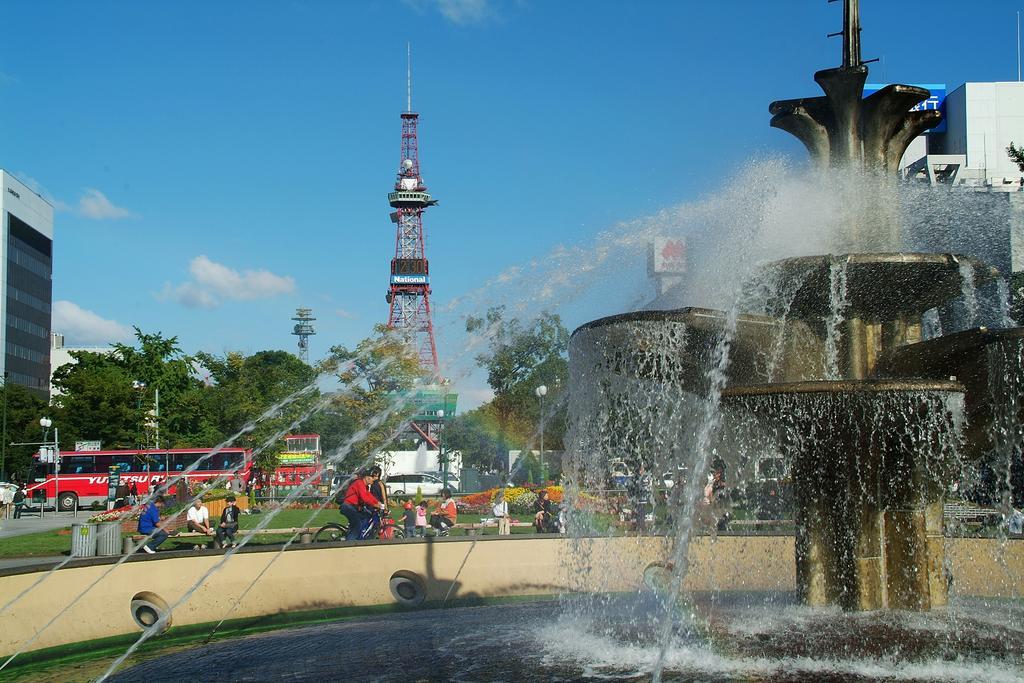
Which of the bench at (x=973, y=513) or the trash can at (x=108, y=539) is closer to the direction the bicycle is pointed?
the bench

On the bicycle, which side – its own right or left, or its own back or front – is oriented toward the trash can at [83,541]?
back

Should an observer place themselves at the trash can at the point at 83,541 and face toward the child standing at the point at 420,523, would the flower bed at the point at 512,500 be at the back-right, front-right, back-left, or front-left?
front-left

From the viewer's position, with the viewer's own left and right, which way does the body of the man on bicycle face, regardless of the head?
facing to the right of the viewer

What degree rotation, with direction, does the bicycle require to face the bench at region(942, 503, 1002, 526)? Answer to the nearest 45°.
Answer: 0° — it already faces it

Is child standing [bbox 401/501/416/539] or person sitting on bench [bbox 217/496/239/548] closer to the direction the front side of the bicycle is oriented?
the child standing

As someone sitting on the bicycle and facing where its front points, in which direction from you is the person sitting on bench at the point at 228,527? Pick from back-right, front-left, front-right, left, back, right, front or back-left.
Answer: back

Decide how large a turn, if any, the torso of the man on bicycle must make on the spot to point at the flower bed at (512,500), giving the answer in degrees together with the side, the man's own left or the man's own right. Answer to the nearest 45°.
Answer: approximately 90° to the man's own left

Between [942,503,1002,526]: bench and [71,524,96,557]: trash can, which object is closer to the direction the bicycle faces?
the bench

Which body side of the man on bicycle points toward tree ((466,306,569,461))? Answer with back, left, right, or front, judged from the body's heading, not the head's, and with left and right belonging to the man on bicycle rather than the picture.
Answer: left

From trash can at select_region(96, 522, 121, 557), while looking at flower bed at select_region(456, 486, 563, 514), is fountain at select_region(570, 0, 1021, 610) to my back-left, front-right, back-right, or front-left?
back-right

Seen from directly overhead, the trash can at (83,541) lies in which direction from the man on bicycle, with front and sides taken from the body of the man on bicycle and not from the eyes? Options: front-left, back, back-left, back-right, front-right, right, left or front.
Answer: back

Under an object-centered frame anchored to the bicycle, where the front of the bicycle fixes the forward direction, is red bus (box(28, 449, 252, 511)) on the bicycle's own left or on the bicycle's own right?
on the bicycle's own left

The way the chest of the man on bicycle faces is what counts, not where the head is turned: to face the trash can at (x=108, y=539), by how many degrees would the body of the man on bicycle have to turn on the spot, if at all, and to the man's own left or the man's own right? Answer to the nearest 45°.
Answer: approximately 180°

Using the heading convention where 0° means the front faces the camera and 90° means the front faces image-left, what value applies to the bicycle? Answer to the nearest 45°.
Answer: approximately 270°

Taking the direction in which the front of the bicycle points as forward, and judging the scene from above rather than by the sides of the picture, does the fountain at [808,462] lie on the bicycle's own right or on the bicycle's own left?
on the bicycle's own right

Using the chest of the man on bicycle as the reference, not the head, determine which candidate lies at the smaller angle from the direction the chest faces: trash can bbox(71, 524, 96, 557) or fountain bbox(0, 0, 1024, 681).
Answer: the fountain
